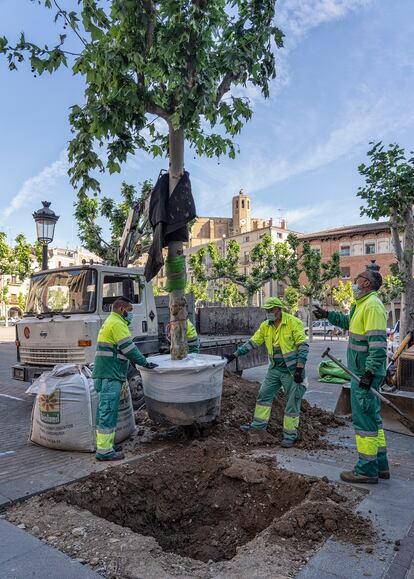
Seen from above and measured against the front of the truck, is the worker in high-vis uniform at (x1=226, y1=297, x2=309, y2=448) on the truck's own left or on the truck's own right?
on the truck's own left

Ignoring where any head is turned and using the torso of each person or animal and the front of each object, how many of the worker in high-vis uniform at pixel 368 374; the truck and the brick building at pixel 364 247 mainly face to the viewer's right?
0

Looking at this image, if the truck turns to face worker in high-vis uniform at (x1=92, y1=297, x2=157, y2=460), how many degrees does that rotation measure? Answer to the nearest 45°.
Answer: approximately 45° to its left

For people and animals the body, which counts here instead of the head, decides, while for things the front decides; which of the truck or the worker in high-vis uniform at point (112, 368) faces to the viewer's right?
the worker in high-vis uniform

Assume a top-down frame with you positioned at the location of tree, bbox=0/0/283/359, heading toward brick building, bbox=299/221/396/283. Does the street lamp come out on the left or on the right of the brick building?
left

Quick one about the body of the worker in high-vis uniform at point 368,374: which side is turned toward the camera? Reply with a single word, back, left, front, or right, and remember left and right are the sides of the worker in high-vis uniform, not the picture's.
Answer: left

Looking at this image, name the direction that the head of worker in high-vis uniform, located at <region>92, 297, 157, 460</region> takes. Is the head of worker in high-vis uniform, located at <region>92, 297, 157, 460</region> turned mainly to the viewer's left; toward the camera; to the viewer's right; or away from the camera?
to the viewer's right

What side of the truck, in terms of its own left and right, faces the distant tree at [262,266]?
back

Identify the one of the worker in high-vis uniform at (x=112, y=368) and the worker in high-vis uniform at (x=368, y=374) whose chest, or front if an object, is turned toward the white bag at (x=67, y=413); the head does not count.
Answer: the worker in high-vis uniform at (x=368, y=374)

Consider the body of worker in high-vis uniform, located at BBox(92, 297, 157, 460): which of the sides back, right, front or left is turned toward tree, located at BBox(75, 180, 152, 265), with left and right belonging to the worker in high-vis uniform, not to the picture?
left

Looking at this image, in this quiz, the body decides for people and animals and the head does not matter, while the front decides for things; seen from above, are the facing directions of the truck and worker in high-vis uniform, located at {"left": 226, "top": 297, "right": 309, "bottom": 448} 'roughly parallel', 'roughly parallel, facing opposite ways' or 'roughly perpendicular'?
roughly parallel

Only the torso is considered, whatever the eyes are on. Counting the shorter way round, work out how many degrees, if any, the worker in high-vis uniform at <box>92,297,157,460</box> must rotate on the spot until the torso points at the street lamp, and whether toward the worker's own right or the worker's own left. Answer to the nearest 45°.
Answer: approximately 90° to the worker's own left

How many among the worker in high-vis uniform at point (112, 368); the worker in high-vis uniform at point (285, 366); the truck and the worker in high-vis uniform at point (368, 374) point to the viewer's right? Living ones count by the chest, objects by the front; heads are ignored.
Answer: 1

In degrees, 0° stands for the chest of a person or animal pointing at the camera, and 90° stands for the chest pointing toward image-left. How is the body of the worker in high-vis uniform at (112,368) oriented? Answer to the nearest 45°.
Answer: approximately 270°

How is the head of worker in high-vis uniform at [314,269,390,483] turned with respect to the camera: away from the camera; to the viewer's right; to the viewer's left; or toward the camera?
to the viewer's left

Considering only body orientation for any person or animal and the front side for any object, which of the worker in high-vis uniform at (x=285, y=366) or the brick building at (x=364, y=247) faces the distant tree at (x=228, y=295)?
the brick building
